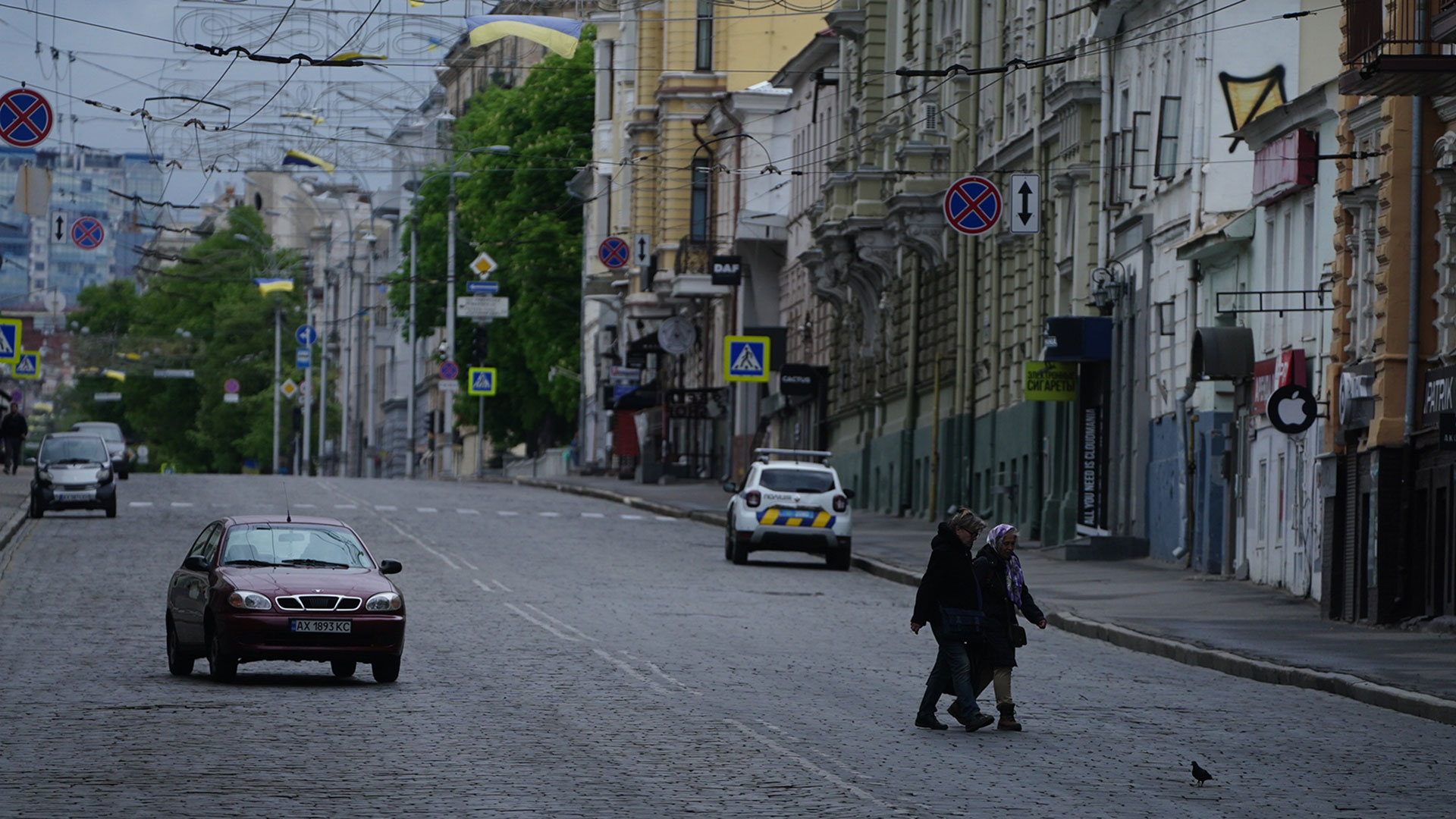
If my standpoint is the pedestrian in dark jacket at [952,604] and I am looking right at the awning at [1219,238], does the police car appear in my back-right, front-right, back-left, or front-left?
front-left

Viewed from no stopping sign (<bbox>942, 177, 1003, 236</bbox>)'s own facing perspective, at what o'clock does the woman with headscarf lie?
The woman with headscarf is roughly at 12 o'clock from the no stopping sign.

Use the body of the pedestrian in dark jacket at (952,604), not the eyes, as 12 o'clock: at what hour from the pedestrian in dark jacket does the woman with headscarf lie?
The woman with headscarf is roughly at 11 o'clock from the pedestrian in dark jacket.

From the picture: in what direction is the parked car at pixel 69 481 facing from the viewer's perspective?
toward the camera

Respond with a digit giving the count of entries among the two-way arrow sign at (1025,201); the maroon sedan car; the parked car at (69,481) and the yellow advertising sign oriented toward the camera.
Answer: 4

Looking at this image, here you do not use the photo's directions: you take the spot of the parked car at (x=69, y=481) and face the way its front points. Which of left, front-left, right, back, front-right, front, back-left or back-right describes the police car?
front-left

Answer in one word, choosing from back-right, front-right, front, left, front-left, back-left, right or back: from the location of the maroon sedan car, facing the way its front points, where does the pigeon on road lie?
front-left

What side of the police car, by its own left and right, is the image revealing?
back

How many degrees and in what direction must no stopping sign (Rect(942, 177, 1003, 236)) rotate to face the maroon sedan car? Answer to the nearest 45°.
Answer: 0° — it already faces it

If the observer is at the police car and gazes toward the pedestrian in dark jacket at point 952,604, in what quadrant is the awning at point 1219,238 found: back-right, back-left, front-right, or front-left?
front-left

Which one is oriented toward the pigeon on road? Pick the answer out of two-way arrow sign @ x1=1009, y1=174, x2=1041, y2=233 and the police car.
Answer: the two-way arrow sign

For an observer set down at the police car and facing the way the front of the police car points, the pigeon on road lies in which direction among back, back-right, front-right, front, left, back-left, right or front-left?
back
